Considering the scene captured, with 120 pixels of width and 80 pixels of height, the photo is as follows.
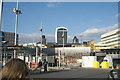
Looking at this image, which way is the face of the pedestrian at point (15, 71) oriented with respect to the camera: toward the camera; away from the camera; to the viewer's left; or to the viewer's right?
away from the camera

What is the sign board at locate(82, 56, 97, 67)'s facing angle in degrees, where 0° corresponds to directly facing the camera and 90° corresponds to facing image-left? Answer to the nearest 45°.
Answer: approximately 0°

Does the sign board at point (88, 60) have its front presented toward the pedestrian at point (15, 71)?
yes
